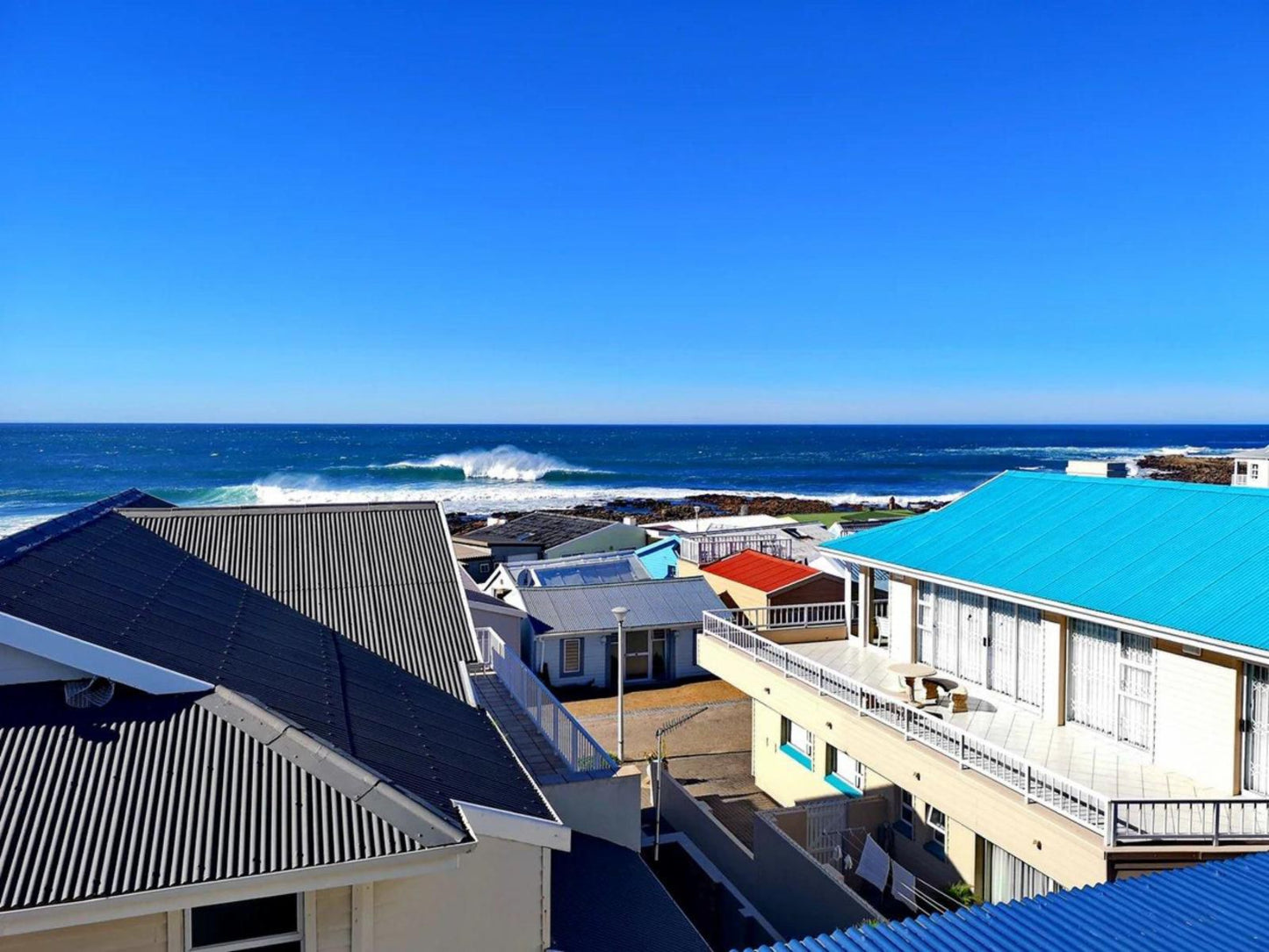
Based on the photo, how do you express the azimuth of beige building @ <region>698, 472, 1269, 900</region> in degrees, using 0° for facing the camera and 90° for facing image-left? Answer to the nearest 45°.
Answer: approximately 45°

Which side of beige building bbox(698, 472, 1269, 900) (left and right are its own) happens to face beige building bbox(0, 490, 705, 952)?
front

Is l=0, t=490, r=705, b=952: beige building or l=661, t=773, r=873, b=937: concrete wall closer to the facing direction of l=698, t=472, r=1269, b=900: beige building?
the beige building
